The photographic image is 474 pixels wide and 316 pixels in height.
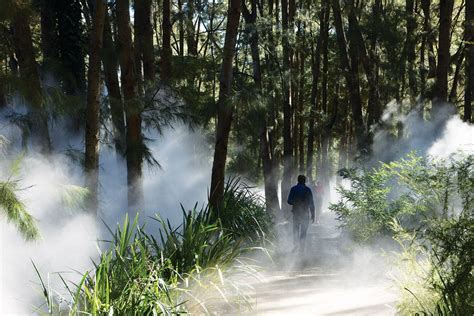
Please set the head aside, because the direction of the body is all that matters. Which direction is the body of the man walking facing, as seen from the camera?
away from the camera
